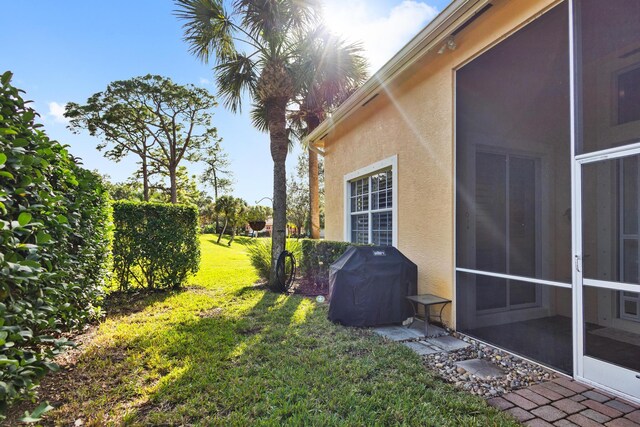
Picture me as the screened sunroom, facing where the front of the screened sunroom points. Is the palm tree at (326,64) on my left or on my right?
on my right

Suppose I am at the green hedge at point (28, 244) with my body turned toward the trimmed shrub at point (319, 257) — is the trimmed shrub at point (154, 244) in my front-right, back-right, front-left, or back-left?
front-left

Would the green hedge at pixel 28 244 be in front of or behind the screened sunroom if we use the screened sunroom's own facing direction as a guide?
in front

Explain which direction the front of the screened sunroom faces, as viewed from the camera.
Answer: facing the viewer and to the left of the viewer

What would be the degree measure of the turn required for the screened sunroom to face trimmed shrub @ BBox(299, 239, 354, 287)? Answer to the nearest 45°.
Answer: approximately 45° to its right

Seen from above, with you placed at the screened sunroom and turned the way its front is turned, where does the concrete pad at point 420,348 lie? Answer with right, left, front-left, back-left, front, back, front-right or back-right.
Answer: front

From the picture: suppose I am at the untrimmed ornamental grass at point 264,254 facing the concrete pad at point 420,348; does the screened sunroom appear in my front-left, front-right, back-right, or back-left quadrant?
front-left

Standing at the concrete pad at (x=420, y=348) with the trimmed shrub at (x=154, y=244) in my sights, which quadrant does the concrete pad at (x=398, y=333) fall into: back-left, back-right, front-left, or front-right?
front-right

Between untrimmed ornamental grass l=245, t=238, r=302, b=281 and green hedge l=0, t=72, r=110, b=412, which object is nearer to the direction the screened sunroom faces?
the green hedge
